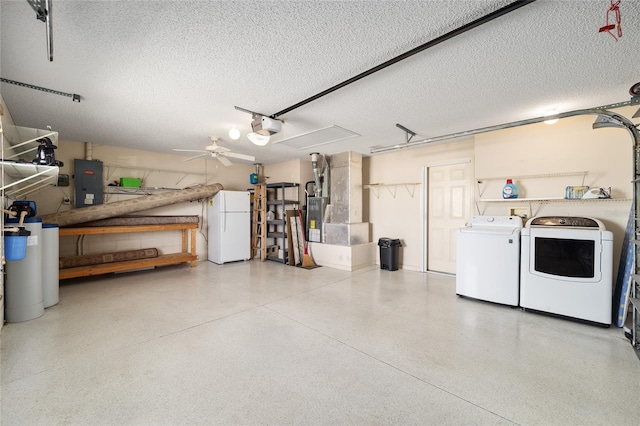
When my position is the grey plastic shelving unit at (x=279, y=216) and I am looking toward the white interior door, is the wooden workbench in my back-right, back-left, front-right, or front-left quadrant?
back-right

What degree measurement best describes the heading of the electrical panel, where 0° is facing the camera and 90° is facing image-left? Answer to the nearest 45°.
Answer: approximately 0°

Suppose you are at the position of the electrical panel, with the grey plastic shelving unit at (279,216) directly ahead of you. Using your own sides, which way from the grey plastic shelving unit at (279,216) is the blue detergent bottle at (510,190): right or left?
right

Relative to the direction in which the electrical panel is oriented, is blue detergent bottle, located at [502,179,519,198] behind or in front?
in front

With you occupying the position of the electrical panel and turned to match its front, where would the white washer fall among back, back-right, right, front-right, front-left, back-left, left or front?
front-left

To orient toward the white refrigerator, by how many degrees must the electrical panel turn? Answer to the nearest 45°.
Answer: approximately 90° to its left

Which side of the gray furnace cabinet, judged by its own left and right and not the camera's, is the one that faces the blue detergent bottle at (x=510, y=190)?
left

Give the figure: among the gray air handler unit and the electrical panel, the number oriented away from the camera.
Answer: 0

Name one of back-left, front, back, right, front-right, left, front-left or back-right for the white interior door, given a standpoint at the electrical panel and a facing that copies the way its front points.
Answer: front-left

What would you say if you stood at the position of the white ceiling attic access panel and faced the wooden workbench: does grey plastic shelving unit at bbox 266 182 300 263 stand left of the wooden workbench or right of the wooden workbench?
right
